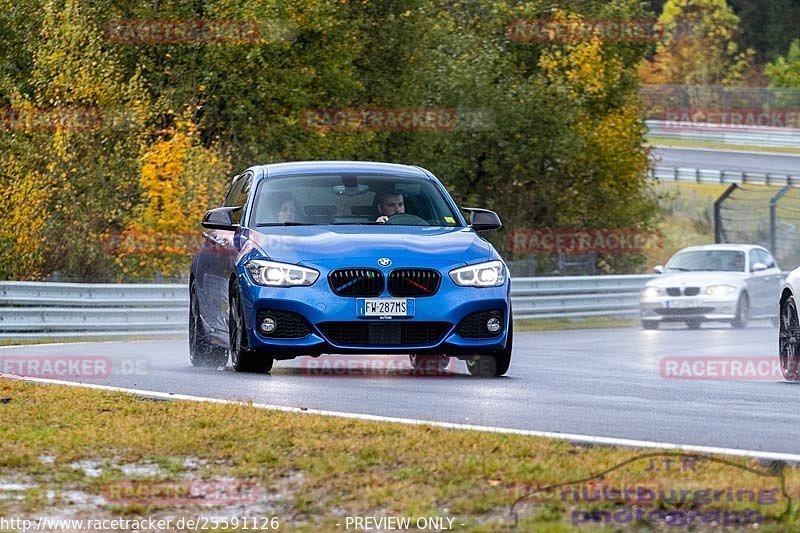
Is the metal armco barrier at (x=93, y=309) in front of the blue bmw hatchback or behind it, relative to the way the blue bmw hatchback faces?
behind

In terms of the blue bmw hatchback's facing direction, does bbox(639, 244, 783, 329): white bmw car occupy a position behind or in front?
behind

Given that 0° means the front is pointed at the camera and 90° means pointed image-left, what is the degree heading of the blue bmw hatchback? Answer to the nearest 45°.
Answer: approximately 0°

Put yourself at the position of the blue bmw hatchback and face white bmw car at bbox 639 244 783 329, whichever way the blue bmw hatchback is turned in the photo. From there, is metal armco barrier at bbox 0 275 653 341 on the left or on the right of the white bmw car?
left

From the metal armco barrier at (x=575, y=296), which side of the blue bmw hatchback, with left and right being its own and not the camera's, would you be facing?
back
